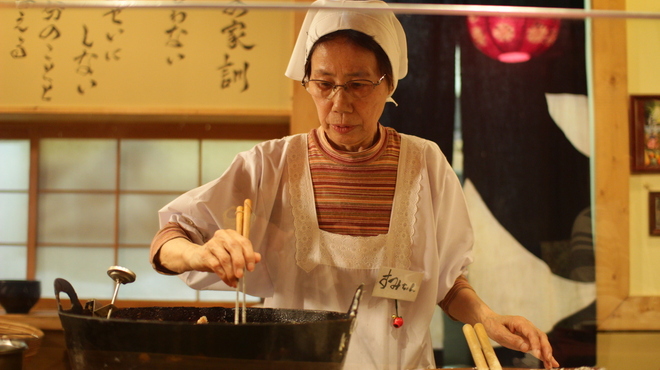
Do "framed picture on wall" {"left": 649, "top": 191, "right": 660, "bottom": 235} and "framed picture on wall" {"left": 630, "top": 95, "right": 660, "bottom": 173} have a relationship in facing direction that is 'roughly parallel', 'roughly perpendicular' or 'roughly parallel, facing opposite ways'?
roughly parallel

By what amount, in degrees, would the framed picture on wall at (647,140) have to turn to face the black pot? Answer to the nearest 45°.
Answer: approximately 45° to its right

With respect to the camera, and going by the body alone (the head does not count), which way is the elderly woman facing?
toward the camera

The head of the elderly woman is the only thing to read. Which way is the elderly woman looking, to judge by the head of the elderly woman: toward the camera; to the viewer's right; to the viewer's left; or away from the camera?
toward the camera

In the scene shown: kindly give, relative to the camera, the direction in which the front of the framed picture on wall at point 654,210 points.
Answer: facing the viewer

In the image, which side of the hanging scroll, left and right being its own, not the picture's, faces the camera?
front

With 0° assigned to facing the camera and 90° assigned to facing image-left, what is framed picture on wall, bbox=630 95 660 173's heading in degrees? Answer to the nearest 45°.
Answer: approximately 0°

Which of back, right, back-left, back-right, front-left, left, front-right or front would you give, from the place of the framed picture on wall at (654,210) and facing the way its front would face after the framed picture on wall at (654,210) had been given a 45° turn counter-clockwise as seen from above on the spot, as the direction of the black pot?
right

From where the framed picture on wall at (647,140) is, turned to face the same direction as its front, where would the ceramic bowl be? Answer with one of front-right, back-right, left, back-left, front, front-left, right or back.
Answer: front-right

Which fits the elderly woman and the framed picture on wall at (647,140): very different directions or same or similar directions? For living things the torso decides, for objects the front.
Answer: same or similar directions
